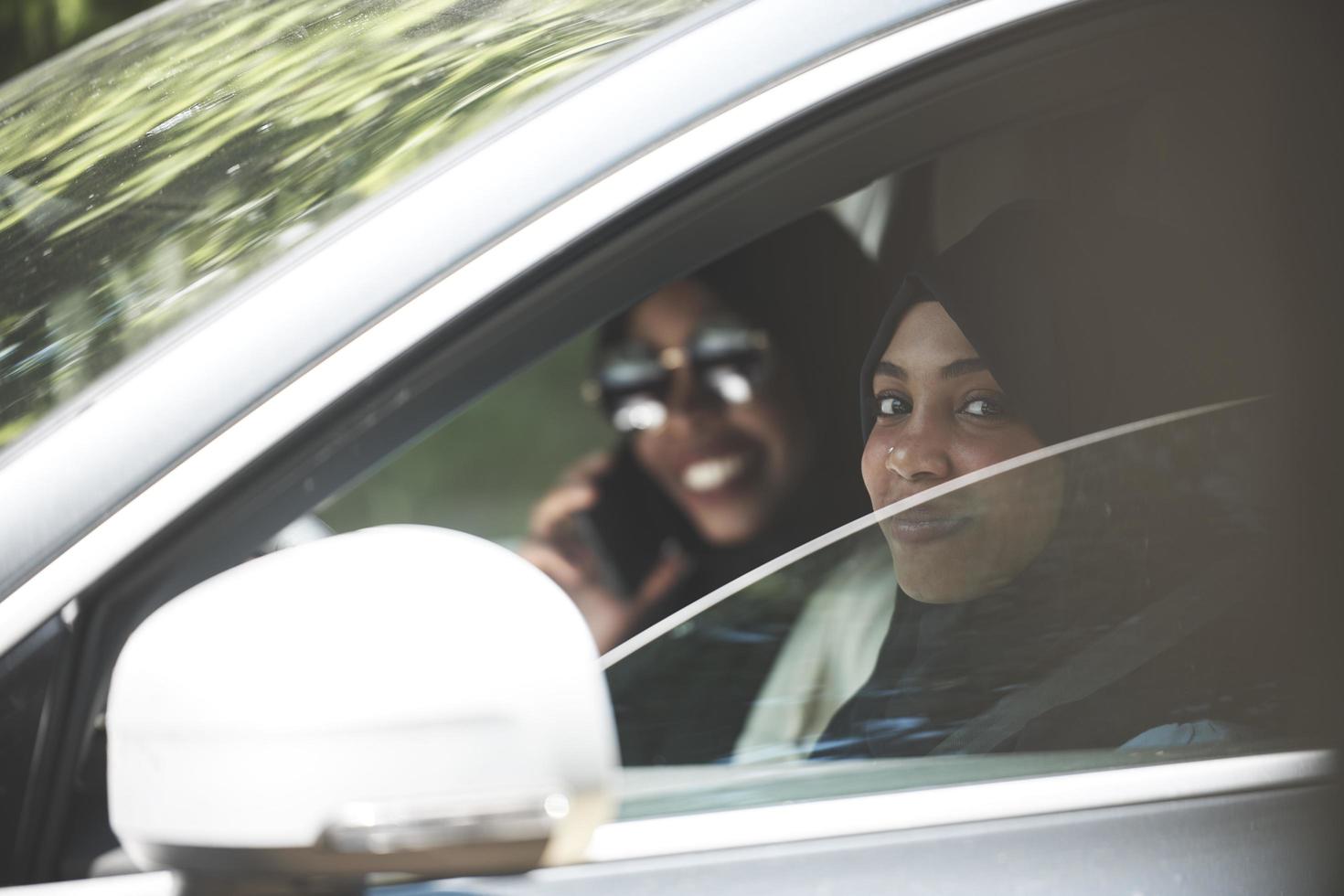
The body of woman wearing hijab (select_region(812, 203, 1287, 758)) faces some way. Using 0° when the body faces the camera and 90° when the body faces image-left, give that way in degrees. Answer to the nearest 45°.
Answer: approximately 45°

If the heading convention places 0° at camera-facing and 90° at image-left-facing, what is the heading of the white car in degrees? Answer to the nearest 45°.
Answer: approximately 45°

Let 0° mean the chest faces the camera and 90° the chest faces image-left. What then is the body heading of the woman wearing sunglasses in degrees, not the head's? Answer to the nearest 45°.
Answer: approximately 45°
